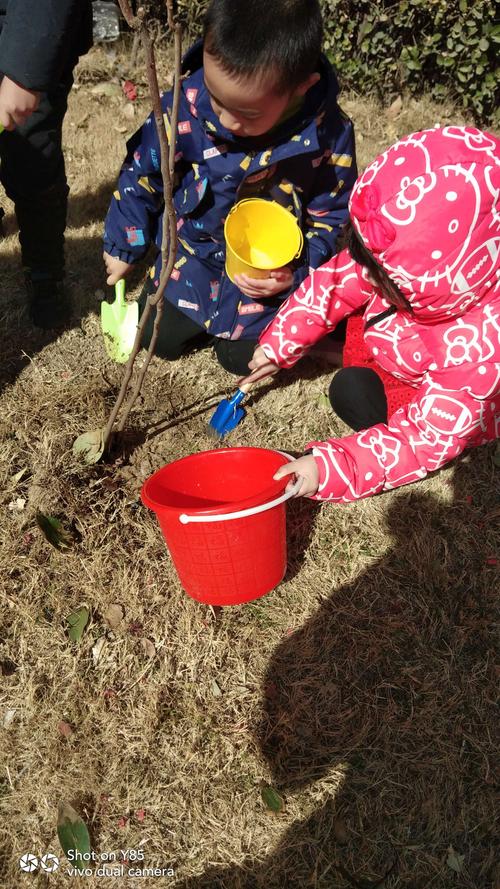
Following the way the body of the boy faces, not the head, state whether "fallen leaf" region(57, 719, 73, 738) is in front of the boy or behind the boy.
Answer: in front

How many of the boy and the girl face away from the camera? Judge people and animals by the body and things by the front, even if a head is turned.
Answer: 0

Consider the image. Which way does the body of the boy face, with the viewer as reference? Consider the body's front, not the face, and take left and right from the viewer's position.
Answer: facing the viewer and to the left of the viewer

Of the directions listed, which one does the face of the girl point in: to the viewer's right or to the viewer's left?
to the viewer's left

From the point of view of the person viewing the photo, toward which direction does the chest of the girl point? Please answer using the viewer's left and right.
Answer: facing to the left of the viewer

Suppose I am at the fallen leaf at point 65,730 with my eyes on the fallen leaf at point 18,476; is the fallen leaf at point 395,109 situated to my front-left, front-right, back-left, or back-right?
front-right

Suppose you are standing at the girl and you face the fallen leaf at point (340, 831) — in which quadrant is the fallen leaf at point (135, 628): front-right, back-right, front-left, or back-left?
front-right

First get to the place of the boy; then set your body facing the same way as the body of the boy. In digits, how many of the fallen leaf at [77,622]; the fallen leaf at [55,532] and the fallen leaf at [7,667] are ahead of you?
3
